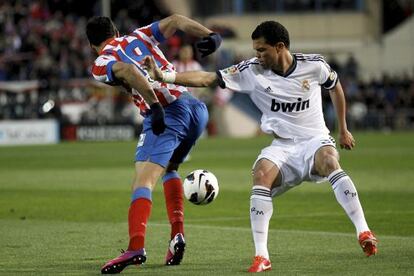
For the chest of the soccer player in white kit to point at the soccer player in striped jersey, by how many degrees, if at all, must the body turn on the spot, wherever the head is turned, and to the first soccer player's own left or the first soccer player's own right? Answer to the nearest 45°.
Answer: approximately 90° to the first soccer player's own right

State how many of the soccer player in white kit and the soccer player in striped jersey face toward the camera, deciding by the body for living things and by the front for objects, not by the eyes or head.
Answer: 1
